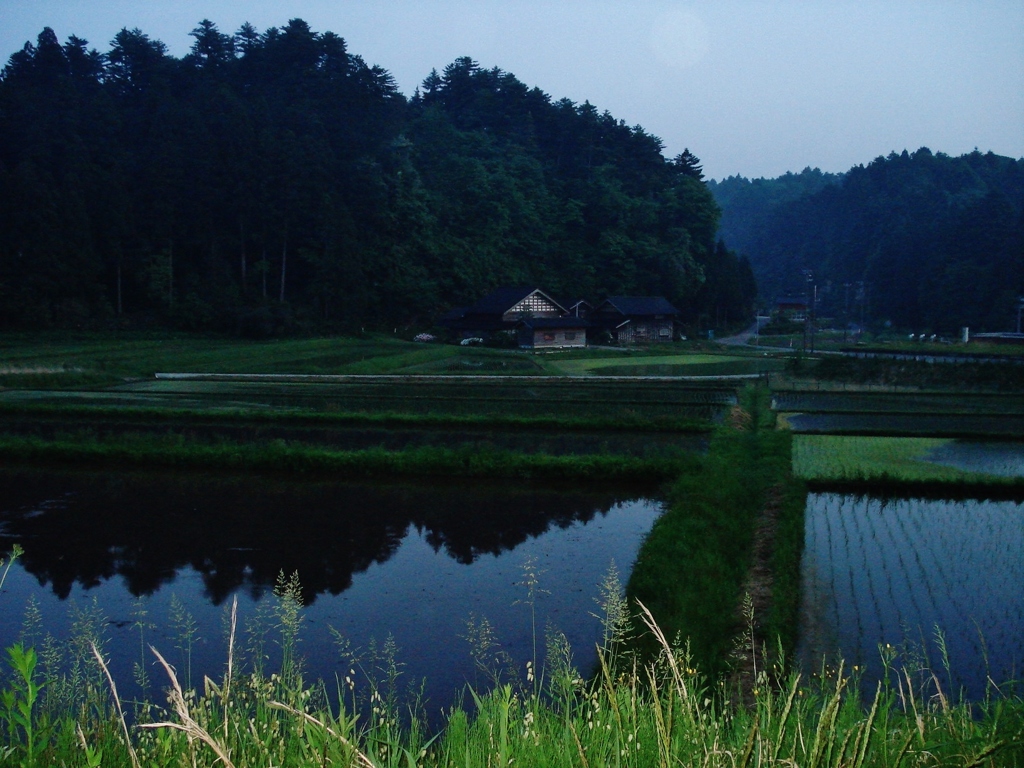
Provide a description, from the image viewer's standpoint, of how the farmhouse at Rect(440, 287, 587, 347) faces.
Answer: facing the viewer and to the right of the viewer
